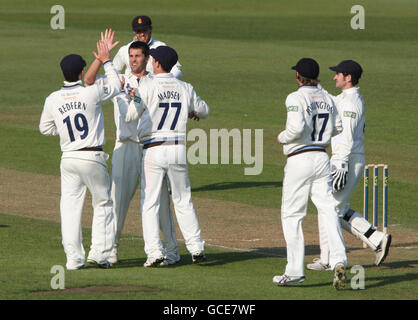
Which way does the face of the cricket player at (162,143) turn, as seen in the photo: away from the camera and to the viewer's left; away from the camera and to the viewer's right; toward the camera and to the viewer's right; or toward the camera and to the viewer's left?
away from the camera and to the viewer's left

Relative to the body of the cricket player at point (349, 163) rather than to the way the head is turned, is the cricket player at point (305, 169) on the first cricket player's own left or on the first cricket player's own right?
on the first cricket player's own left

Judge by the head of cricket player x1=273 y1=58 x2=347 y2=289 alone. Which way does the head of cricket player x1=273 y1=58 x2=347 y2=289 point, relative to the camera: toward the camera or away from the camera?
away from the camera

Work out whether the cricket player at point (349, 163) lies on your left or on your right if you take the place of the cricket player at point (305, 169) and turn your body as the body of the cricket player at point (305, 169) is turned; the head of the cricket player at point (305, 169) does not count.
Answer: on your right

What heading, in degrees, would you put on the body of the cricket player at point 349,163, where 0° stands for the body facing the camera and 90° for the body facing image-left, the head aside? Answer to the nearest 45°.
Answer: approximately 90°

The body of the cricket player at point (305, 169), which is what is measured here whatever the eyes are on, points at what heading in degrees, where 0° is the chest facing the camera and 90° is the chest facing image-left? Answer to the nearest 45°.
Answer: approximately 135°
